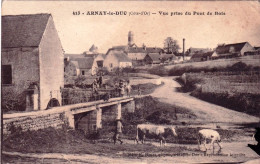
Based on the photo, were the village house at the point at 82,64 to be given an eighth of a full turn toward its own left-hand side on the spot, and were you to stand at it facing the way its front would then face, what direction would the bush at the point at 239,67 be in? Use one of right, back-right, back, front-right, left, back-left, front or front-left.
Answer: front-left

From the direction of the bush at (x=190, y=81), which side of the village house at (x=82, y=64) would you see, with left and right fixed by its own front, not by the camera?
left

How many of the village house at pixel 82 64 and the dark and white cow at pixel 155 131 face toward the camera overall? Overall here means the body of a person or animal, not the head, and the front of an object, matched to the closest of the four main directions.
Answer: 1

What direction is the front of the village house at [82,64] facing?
toward the camera

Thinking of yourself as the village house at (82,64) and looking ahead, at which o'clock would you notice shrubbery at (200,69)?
The shrubbery is roughly at 9 o'clock from the village house.

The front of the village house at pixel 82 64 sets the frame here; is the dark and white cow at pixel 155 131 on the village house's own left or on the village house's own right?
on the village house's own left

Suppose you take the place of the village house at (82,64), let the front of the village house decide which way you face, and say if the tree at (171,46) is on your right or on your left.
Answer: on your left
